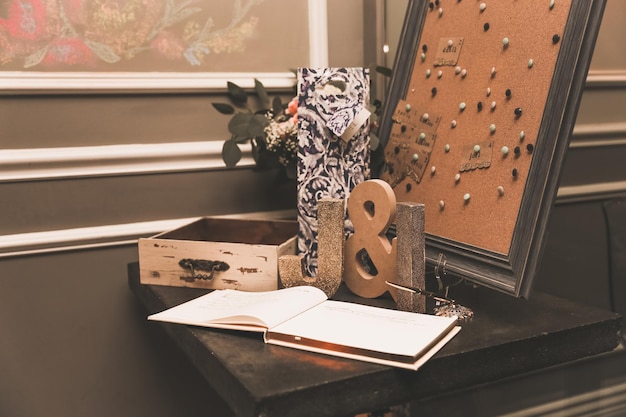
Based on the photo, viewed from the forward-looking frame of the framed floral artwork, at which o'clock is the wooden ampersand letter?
The wooden ampersand letter is roughly at 11 o'clock from the framed floral artwork.

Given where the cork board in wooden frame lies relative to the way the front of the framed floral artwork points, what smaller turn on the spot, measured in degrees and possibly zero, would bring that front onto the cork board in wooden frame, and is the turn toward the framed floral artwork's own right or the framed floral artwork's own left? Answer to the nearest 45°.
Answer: approximately 45° to the framed floral artwork's own left

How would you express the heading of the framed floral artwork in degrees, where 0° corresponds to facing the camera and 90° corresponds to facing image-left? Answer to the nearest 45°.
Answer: approximately 0°

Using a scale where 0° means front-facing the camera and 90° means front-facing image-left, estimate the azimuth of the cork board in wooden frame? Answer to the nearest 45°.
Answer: approximately 45°

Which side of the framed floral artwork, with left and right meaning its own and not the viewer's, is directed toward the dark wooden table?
front

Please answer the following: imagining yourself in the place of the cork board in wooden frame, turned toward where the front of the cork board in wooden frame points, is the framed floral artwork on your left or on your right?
on your right

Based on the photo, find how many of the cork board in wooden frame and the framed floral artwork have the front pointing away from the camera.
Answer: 0

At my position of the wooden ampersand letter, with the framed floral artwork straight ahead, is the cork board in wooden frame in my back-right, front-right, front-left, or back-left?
back-right
